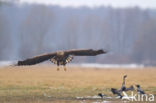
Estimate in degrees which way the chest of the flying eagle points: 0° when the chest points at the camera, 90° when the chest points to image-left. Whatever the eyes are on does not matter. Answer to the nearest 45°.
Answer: approximately 0°
